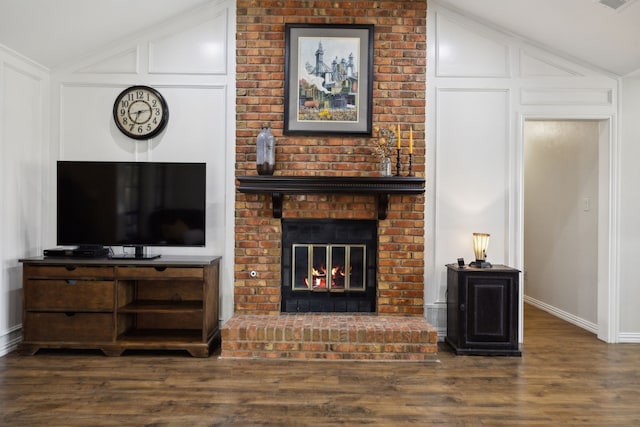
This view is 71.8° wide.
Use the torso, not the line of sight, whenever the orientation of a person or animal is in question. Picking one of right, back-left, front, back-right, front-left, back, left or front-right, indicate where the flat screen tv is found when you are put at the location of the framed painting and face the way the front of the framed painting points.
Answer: right

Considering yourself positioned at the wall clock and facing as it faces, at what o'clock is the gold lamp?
The gold lamp is roughly at 10 o'clock from the wall clock.

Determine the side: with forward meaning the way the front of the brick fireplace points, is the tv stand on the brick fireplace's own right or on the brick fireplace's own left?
on the brick fireplace's own right

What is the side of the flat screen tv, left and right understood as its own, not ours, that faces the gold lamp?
left

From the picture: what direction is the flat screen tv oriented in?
toward the camera

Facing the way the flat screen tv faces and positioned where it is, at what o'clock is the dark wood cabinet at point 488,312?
The dark wood cabinet is roughly at 10 o'clock from the flat screen tv.

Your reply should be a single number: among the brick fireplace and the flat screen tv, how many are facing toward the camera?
2

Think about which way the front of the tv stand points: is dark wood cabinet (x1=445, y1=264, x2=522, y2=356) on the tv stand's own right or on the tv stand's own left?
on the tv stand's own left

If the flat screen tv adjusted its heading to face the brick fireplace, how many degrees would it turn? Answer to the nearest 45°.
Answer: approximately 90° to its left

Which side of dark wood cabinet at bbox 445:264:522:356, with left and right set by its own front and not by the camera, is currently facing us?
front

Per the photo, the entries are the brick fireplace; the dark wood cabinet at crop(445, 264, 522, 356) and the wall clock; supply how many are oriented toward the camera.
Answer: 3

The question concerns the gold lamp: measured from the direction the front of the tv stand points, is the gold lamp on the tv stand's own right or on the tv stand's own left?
on the tv stand's own left

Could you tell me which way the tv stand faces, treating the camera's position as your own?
facing the viewer
